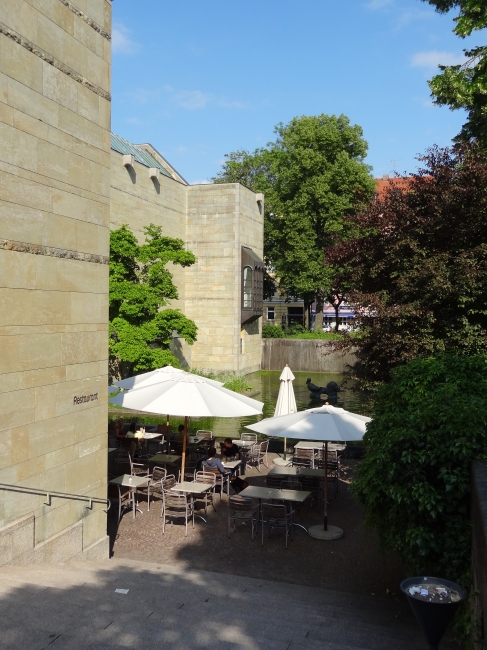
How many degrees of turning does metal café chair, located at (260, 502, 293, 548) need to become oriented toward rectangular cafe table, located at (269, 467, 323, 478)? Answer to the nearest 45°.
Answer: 0° — it already faces it

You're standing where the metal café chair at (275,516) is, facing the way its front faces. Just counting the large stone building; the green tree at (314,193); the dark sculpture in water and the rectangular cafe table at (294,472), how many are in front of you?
4

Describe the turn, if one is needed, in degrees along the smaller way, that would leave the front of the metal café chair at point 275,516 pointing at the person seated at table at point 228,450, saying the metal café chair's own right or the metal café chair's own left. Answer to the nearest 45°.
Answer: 0° — it already faces them

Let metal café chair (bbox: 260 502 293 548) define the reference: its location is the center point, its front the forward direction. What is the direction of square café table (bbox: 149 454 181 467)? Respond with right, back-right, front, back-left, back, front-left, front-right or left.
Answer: front-left

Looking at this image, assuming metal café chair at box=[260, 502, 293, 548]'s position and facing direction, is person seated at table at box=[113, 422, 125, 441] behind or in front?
in front

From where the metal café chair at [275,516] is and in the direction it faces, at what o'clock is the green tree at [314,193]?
The green tree is roughly at 12 o'clock from the metal café chair.

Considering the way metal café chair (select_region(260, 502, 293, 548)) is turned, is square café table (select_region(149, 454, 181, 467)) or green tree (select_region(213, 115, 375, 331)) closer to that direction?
the green tree

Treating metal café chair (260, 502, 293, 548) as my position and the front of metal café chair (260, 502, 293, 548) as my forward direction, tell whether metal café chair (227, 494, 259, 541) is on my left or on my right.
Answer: on my left

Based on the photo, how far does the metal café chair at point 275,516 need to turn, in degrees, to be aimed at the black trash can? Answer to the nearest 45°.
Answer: approximately 180°

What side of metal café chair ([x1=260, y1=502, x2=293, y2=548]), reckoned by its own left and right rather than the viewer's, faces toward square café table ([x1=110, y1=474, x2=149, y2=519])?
left

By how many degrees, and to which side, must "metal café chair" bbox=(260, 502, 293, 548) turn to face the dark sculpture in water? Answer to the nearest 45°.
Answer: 0° — it already faces it

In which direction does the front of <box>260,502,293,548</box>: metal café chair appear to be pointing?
away from the camera

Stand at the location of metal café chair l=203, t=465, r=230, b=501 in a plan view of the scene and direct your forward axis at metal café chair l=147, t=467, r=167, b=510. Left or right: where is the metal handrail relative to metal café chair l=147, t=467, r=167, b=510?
left

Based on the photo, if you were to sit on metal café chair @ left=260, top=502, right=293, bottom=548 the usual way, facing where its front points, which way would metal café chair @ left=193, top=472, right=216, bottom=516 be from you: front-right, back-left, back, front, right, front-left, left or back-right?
front-left
